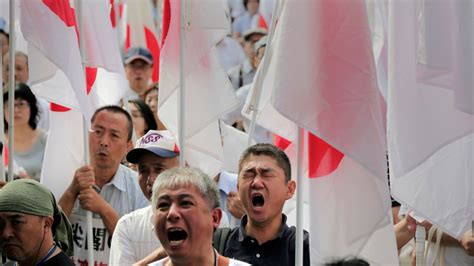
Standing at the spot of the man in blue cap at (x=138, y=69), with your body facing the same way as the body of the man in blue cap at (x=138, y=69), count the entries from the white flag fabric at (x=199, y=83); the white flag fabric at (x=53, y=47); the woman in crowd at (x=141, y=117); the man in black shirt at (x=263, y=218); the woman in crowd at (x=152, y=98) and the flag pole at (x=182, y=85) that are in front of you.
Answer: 6

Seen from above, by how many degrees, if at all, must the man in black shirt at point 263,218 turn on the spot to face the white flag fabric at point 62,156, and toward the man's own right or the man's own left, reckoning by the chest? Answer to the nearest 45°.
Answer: approximately 90° to the man's own right

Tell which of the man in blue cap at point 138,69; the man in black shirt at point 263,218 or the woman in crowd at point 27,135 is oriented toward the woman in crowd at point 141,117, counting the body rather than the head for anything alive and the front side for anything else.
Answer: the man in blue cap

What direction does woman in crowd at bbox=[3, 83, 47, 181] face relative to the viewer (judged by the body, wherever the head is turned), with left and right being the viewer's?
facing the viewer and to the left of the viewer

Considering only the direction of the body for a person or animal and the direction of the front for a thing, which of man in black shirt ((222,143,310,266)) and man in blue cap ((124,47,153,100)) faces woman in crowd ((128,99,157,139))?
the man in blue cap

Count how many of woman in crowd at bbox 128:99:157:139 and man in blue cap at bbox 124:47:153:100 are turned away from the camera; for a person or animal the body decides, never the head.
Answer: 0

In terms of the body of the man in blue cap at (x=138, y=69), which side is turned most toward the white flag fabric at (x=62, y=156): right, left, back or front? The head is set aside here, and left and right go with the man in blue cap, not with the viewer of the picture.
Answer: front

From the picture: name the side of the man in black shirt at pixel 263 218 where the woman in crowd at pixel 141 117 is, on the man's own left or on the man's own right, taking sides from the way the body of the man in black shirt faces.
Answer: on the man's own right

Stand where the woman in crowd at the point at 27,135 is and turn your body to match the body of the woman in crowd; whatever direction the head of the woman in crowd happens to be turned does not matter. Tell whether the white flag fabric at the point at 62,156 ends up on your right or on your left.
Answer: on your left

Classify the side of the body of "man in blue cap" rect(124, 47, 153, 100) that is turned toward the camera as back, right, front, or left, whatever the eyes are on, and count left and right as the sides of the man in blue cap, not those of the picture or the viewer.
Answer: front
